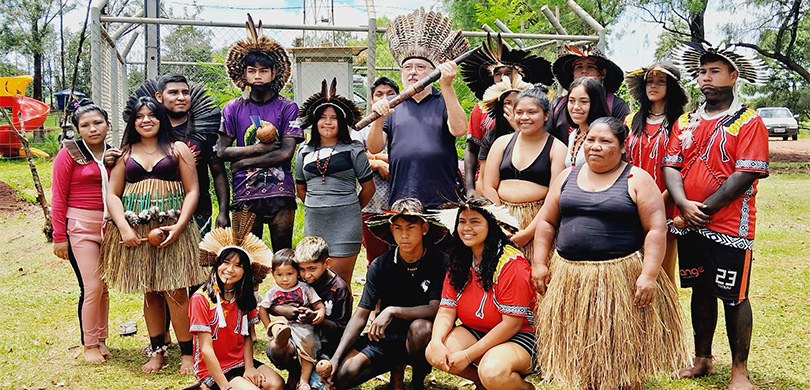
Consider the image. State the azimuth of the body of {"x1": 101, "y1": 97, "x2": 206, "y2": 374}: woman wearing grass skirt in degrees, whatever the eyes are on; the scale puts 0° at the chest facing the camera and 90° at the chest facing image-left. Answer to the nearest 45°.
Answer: approximately 0°

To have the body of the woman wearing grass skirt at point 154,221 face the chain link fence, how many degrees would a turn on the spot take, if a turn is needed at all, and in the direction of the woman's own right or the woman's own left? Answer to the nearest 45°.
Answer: approximately 180°

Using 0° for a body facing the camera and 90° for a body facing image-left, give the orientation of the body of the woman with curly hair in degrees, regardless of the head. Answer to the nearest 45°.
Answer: approximately 45°

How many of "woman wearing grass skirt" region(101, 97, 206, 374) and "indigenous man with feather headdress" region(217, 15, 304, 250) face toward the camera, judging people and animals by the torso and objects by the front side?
2

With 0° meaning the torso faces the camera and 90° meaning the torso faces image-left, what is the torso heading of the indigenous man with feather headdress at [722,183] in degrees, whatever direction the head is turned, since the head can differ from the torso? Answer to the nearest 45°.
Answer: approximately 45°

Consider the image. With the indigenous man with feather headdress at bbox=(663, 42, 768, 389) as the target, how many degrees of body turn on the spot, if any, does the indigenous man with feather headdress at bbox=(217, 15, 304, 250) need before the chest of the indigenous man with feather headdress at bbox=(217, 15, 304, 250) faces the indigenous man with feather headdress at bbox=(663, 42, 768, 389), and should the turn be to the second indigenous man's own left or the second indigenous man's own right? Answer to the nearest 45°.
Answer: approximately 45° to the second indigenous man's own left

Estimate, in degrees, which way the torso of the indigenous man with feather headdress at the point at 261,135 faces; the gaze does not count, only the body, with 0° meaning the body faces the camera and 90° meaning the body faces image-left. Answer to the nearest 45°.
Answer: approximately 0°
